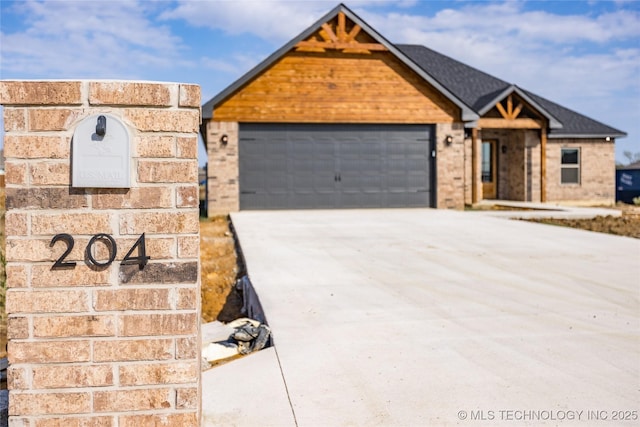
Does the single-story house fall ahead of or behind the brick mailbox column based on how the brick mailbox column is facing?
behind

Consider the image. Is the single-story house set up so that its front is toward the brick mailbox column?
yes

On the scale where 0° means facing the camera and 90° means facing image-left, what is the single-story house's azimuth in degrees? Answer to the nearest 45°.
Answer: approximately 0°

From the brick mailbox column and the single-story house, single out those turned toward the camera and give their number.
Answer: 2
